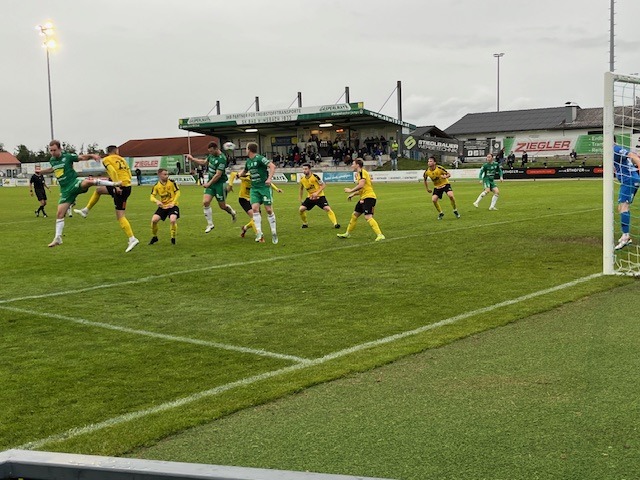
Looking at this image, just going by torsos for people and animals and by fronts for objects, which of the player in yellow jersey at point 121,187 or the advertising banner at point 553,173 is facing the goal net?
the advertising banner

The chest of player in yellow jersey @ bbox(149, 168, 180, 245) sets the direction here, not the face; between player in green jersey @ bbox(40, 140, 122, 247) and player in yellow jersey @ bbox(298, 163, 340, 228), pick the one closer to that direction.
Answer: the player in green jersey

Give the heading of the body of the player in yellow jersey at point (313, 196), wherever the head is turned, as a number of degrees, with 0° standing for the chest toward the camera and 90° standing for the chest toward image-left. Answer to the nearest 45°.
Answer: approximately 45°

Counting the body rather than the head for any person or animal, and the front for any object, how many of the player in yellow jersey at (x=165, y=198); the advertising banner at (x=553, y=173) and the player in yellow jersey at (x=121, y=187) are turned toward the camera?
2

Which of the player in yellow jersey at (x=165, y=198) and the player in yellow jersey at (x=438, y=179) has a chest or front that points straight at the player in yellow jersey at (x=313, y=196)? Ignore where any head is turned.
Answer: the player in yellow jersey at (x=438, y=179)

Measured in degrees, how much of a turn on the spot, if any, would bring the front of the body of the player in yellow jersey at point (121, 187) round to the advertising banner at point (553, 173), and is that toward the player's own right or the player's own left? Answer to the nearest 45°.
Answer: approximately 90° to the player's own right

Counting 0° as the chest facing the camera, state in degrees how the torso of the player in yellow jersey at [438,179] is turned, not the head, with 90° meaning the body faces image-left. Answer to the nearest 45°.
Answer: approximately 45°

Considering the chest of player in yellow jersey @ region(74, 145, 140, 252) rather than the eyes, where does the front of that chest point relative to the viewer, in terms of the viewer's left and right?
facing away from the viewer and to the left of the viewer

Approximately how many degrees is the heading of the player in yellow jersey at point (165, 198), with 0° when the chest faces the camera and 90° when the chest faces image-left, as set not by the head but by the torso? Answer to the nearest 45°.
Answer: approximately 0°
